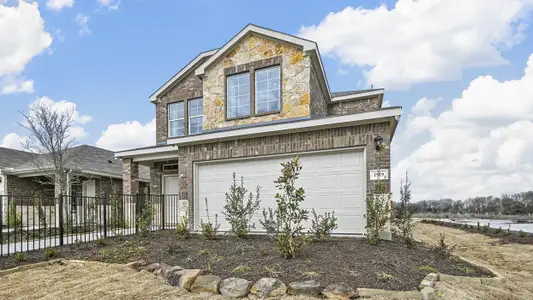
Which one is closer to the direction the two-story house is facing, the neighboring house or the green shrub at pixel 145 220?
the green shrub

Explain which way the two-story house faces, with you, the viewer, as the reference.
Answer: facing the viewer and to the left of the viewer

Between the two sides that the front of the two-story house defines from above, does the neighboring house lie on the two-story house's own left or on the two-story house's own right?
on the two-story house's own right

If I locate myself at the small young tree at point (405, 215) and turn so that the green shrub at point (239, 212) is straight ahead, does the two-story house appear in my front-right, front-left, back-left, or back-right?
front-right

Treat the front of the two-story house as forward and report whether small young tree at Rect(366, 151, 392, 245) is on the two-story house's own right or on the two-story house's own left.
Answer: on the two-story house's own left

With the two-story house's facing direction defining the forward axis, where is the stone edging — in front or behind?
in front
